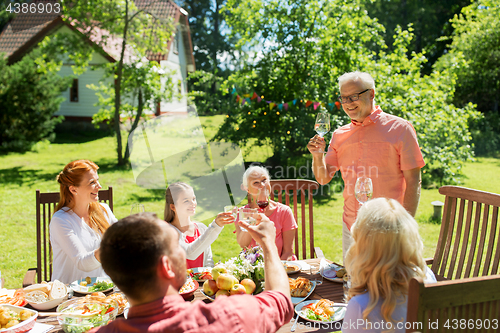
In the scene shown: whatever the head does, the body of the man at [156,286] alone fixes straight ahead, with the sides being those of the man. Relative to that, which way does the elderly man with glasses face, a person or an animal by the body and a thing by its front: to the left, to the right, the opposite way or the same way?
the opposite way

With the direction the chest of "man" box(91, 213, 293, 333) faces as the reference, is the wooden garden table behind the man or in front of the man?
in front

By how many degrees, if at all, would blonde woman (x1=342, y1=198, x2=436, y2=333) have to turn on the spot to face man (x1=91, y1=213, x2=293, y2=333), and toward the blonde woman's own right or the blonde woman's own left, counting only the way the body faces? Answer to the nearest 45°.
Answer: approximately 135° to the blonde woman's own left

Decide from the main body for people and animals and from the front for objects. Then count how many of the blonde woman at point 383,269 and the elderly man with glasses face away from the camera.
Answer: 1

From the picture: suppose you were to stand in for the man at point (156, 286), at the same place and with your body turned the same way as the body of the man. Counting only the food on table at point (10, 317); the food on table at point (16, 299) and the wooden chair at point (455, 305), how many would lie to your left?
2

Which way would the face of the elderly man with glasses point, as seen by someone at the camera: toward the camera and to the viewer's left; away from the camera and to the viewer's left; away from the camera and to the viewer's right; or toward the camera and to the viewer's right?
toward the camera and to the viewer's left

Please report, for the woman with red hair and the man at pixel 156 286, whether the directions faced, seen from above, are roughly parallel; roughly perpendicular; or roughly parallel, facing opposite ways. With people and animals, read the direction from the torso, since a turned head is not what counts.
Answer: roughly perpendicular

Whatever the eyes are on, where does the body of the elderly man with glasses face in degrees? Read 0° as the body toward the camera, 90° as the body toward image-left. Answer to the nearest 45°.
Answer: approximately 45°

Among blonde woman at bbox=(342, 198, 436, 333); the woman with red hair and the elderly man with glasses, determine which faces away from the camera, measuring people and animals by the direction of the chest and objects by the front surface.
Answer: the blonde woman

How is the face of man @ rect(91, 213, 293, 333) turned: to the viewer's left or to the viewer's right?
to the viewer's right

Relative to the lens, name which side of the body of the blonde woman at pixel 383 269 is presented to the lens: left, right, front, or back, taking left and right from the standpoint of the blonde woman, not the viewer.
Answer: back

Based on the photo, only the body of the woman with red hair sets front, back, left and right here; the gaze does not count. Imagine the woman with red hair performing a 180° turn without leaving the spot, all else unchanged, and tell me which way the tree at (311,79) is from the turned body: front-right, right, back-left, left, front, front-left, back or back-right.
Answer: right

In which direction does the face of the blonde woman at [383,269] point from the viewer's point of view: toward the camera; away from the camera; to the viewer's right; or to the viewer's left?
away from the camera

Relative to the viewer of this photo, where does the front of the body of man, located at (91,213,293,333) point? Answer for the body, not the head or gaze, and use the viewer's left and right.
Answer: facing away from the viewer and to the right of the viewer

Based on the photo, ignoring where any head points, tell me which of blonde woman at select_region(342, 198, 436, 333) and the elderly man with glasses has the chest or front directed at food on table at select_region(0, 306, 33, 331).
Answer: the elderly man with glasses

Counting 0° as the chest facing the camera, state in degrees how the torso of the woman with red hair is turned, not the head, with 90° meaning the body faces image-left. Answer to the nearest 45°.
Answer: approximately 315°

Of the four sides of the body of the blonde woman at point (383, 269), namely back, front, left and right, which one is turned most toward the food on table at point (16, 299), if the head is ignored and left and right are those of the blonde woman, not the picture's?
left

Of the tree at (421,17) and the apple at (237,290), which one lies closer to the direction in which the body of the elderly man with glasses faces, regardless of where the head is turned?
the apple
